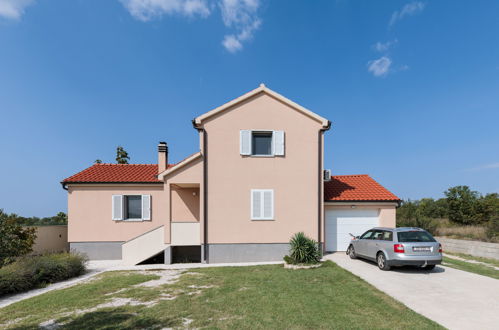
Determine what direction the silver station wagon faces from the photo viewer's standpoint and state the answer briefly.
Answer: facing away from the viewer and to the left of the viewer

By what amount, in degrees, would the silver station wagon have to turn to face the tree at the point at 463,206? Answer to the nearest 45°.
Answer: approximately 45° to its right

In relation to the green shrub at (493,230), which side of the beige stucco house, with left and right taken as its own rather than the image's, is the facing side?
left

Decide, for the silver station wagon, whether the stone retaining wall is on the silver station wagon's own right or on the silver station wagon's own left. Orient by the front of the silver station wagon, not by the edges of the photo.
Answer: on the silver station wagon's own right

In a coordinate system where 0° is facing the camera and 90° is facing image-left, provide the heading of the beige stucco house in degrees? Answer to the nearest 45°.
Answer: approximately 0°

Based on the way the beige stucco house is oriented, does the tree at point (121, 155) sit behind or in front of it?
behind

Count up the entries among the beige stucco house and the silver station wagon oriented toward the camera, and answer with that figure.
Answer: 1
